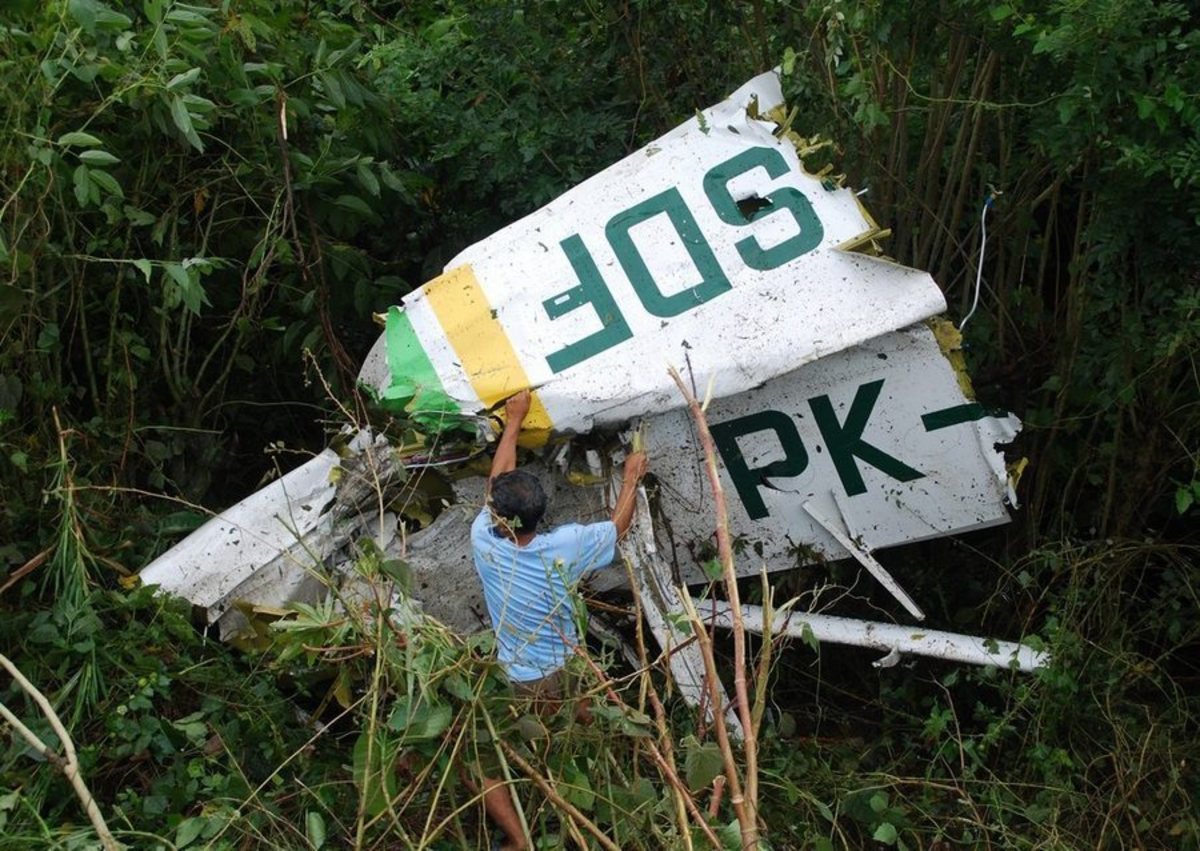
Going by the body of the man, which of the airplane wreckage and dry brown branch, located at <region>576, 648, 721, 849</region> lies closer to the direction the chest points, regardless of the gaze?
the airplane wreckage

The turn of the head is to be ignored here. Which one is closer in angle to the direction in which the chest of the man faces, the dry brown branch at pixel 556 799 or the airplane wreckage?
the airplane wreckage

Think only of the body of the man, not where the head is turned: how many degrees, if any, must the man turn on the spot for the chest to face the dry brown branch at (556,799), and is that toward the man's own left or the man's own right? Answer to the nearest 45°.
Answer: approximately 180°

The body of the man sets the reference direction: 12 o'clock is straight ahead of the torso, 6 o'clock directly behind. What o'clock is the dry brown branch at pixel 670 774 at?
The dry brown branch is roughly at 6 o'clock from the man.

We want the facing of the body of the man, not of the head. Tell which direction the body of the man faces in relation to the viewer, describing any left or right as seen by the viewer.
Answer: facing away from the viewer

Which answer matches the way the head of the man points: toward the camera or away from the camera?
away from the camera
